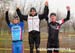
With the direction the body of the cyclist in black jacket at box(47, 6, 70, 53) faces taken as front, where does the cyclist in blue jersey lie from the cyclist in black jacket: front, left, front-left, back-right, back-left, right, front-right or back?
right

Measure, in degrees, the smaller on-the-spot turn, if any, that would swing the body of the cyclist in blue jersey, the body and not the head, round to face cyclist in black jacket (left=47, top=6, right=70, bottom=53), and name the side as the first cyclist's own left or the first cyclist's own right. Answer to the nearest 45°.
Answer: approximately 90° to the first cyclist's own left

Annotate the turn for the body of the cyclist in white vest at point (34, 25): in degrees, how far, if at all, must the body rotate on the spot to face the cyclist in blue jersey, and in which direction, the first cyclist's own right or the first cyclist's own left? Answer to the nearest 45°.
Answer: approximately 90° to the first cyclist's own right

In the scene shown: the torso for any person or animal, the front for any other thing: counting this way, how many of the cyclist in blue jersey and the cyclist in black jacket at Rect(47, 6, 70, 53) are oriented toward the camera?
2

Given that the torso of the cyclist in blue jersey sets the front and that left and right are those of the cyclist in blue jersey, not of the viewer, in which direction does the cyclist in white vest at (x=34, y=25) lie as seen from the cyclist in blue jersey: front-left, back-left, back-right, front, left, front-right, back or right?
left

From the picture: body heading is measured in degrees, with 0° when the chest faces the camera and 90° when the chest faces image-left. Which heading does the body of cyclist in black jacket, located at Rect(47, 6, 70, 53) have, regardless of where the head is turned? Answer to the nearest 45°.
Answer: approximately 0°

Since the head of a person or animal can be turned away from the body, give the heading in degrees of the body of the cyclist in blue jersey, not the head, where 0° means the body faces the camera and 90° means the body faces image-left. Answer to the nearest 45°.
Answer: approximately 0°

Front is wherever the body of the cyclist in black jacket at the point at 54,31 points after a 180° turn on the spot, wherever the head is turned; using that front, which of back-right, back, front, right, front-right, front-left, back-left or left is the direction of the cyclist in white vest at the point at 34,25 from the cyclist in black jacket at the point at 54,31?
left
